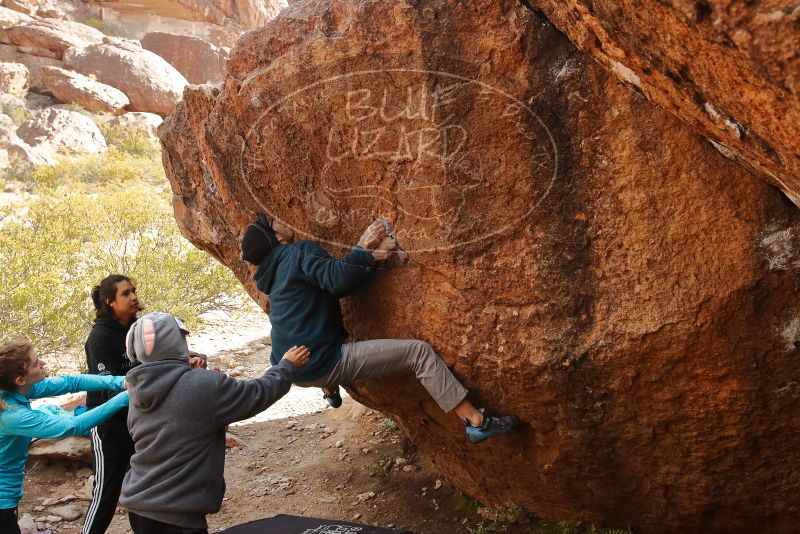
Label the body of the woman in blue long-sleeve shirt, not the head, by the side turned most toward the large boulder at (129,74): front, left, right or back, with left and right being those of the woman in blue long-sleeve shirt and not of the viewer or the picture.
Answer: left

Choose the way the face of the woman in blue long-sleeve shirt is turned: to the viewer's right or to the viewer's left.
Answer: to the viewer's right

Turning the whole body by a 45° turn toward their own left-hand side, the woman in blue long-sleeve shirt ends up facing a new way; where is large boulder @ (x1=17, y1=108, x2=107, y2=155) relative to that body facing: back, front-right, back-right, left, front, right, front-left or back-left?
front-left

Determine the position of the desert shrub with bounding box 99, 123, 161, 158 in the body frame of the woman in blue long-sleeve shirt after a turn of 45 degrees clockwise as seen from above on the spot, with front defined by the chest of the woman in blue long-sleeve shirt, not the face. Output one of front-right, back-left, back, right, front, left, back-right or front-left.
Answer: back-left

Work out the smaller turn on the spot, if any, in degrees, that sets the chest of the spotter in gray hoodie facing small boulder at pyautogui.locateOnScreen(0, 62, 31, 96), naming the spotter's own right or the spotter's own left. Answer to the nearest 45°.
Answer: approximately 45° to the spotter's own left

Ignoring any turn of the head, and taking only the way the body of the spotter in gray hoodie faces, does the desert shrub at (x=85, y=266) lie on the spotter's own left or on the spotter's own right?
on the spotter's own left

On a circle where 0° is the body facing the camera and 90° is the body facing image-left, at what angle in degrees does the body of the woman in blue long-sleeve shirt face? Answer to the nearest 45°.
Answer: approximately 270°

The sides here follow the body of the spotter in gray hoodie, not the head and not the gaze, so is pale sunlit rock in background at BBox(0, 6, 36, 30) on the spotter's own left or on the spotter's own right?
on the spotter's own left

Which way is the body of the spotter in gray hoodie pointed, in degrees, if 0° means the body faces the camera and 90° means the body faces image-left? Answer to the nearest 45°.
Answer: approximately 225°

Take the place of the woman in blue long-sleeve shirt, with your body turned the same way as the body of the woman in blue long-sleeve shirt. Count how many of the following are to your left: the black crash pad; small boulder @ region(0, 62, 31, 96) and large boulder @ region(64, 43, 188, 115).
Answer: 2

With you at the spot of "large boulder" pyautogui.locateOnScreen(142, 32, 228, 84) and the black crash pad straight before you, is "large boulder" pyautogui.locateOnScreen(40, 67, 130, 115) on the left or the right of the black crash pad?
right

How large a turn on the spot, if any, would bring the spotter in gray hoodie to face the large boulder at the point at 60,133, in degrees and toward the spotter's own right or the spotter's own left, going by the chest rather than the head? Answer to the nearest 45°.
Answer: approximately 45° to the spotter's own left

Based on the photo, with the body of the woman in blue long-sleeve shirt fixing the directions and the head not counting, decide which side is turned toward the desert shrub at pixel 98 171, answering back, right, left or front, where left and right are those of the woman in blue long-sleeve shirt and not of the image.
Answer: left

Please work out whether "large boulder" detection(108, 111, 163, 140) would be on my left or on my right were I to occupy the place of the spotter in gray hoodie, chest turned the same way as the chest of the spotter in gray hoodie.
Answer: on my left

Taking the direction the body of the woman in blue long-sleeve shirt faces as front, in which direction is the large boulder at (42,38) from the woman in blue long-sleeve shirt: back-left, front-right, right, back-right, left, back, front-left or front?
left

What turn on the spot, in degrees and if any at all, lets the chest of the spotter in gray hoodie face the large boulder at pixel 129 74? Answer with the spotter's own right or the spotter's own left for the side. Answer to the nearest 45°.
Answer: approximately 45° to the spotter's own left
